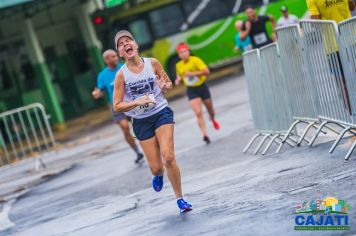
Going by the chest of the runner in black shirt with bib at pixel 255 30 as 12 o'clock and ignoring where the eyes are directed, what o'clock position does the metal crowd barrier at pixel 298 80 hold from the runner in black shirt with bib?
The metal crowd barrier is roughly at 12 o'clock from the runner in black shirt with bib.

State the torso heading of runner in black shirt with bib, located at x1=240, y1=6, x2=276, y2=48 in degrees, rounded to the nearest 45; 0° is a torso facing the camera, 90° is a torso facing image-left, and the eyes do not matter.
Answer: approximately 0°

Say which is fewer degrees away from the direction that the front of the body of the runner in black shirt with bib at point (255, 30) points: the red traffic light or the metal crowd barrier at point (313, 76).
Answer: the metal crowd barrier

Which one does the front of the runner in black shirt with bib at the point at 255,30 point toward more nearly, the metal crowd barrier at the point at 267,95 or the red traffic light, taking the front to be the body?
the metal crowd barrier

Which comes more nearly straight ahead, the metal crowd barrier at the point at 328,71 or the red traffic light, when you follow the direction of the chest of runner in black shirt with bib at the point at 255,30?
the metal crowd barrier

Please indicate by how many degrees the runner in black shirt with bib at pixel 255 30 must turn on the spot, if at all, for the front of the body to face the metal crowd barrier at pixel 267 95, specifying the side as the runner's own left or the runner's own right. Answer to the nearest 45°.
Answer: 0° — they already face it

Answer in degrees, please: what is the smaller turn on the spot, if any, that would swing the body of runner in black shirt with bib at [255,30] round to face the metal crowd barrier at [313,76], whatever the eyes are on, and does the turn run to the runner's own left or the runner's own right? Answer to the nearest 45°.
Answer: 0° — they already face it

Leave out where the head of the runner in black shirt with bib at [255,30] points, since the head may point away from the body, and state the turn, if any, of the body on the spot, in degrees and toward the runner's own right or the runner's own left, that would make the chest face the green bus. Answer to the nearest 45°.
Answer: approximately 180°

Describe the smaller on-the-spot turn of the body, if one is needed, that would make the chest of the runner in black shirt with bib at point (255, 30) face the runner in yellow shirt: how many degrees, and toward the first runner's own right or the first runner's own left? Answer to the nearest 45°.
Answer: approximately 45° to the first runner's own right

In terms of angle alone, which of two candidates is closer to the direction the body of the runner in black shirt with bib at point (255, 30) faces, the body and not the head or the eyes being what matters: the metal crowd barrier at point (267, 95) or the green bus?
the metal crowd barrier

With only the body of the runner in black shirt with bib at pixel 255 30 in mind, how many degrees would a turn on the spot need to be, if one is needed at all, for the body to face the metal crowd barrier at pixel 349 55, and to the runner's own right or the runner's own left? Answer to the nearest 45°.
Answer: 0° — they already face it
